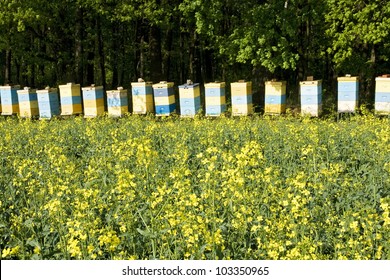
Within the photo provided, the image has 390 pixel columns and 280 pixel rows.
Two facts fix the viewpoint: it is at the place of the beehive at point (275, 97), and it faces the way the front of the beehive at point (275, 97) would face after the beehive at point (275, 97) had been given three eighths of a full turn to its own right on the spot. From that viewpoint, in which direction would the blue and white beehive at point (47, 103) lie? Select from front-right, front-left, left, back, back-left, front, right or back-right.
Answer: front-left

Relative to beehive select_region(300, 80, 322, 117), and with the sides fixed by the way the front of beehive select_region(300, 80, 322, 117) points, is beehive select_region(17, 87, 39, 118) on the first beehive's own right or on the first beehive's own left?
on the first beehive's own right

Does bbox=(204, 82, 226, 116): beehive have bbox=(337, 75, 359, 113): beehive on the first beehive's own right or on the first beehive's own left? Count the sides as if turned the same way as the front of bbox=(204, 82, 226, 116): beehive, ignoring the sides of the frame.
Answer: on the first beehive's own left

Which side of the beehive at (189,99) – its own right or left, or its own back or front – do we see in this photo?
front

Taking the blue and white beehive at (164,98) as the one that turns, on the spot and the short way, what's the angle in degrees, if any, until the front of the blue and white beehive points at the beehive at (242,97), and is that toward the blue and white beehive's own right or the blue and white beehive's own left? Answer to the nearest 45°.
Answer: approximately 90° to the blue and white beehive's own left

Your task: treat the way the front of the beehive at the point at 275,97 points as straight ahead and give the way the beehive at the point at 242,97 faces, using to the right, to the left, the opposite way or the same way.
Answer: the same way

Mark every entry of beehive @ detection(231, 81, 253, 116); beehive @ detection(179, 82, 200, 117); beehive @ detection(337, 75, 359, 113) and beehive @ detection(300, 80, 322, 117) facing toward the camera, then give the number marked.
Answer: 4

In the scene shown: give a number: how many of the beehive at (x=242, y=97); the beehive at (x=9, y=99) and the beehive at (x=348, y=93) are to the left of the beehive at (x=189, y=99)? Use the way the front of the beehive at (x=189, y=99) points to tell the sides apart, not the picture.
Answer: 2

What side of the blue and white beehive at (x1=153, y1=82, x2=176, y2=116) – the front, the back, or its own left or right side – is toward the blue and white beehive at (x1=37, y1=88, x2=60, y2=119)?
right

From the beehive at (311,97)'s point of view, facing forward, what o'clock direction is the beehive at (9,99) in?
the beehive at (9,99) is roughly at 3 o'clock from the beehive at (311,97).

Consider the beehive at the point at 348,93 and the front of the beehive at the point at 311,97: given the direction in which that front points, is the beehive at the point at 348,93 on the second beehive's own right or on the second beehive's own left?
on the second beehive's own left

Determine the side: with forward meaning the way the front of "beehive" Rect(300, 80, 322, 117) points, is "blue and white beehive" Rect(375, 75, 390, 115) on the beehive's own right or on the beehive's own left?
on the beehive's own left

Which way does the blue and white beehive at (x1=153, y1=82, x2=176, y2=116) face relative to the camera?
toward the camera

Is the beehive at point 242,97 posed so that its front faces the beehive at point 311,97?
no

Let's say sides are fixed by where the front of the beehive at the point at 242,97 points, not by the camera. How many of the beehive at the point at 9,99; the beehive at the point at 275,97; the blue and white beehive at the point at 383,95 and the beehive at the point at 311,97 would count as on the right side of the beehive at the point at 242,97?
1

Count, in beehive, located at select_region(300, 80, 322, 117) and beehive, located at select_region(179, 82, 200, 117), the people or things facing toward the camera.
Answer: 2

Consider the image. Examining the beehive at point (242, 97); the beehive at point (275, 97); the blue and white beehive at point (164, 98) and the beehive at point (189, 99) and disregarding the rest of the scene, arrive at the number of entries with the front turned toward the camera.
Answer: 4

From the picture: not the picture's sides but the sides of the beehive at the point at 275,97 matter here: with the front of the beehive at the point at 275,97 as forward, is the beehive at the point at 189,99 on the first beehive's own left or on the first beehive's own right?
on the first beehive's own right

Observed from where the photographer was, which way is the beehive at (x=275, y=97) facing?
facing the viewer

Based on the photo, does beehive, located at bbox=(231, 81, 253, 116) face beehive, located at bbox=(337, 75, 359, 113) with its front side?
no
